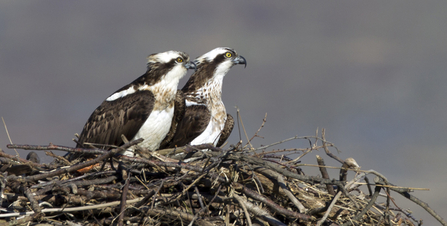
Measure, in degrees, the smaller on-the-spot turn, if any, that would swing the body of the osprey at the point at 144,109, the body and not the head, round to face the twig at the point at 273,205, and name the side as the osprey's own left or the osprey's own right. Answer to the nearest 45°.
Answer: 0° — it already faces it

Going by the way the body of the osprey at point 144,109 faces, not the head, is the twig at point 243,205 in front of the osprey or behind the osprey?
in front

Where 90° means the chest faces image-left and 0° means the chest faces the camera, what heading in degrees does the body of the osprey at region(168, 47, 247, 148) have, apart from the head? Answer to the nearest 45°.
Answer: approximately 315°

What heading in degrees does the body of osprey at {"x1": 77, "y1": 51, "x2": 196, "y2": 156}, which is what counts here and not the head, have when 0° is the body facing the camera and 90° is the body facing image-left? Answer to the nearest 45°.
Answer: approximately 315°
